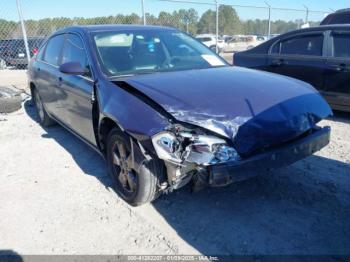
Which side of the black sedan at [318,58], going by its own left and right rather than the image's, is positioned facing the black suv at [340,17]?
left

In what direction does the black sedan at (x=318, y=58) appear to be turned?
to the viewer's right

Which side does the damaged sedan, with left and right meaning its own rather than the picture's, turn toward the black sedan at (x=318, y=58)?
left

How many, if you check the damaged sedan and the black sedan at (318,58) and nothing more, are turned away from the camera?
0

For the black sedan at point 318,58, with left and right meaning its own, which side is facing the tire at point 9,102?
back

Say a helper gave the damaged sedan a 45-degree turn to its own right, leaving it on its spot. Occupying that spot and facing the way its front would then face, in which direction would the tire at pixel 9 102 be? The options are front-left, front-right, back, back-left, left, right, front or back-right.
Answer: back-right

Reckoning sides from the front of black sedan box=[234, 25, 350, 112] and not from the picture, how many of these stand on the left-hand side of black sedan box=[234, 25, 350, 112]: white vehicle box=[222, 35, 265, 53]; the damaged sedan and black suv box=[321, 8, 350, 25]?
2

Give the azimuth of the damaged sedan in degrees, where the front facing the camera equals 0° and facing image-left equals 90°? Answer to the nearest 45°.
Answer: approximately 315°

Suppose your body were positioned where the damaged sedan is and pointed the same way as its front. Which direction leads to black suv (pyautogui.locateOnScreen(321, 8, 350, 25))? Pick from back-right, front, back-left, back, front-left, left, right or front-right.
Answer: left

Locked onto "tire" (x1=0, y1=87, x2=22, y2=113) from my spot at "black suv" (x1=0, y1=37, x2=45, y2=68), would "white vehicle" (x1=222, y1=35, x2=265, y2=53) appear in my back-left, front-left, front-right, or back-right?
back-left
